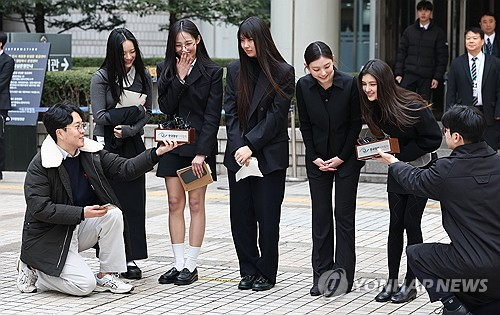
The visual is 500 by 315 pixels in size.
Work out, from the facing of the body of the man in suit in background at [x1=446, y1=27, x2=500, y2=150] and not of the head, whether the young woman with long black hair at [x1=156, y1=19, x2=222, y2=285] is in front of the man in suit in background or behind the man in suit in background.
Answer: in front

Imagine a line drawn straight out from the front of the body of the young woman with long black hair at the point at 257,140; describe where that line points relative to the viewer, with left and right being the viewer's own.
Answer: facing the viewer and to the left of the viewer

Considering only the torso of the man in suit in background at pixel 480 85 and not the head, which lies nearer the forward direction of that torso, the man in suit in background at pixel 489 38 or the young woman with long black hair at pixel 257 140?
the young woman with long black hair

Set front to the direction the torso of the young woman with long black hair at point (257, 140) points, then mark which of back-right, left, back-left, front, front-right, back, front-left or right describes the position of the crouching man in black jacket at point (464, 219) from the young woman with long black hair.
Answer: left

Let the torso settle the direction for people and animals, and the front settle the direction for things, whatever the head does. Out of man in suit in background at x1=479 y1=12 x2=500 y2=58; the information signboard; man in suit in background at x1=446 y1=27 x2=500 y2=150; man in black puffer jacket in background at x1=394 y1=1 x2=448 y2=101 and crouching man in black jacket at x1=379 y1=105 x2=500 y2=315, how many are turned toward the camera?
4

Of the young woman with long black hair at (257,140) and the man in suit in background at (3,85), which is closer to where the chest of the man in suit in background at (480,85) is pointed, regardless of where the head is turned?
the young woman with long black hair

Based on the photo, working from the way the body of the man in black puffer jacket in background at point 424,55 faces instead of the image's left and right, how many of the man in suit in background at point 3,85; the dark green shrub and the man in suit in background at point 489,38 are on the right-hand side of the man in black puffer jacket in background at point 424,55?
2

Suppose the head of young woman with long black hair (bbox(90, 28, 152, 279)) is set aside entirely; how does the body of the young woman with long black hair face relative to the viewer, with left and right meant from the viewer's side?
facing the viewer and to the right of the viewer

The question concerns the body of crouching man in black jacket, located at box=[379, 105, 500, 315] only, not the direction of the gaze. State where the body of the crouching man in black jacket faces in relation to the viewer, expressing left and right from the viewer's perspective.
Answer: facing away from the viewer and to the left of the viewer

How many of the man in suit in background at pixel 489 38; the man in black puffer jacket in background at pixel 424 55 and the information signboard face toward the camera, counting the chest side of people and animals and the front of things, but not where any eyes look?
3

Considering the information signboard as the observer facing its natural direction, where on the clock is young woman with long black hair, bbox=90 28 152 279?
The young woman with long black hair is roughly at 12 o'clock from the information signboard.

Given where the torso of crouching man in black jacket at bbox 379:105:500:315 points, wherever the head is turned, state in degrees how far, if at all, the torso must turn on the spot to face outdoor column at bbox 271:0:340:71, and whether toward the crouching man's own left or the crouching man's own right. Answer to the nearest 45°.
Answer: approximately 45° to the crouching man's own right

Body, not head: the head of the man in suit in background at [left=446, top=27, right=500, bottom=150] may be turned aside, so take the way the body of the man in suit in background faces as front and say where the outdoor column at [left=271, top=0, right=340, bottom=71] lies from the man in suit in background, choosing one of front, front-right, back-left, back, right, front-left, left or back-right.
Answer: back-right

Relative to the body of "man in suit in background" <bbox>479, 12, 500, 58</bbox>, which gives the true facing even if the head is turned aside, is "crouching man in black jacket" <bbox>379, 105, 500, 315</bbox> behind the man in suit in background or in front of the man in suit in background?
in front

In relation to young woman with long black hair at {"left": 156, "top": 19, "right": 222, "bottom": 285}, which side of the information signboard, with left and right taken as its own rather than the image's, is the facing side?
front

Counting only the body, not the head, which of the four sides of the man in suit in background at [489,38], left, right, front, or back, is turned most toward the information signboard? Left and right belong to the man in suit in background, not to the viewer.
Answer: right
